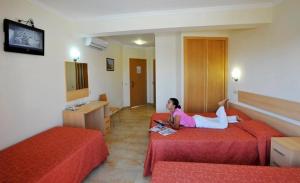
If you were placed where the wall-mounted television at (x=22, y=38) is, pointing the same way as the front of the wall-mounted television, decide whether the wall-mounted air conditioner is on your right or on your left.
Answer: on your left

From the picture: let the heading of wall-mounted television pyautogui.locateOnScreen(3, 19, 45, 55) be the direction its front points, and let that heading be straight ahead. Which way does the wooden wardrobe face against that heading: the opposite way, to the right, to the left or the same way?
to the right

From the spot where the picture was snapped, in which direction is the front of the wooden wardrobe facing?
facing the viewer

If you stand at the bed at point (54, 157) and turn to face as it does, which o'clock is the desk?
The desk is roughly at 11 o'clock from the bed.

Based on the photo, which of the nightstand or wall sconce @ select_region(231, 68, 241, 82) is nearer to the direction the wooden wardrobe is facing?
the nightstand

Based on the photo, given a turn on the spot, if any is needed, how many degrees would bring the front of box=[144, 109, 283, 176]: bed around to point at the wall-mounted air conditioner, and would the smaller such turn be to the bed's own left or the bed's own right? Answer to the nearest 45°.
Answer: approximately 45° to the bed's own right

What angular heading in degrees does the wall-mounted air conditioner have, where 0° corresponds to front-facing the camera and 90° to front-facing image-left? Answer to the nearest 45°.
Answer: approximately 315°

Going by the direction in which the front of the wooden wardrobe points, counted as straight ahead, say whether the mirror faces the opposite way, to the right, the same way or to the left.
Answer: to the left

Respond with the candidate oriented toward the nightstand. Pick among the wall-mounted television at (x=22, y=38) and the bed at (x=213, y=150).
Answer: the wall-mounted television

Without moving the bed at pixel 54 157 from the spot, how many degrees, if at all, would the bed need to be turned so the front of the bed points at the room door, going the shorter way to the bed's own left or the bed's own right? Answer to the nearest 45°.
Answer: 0° — it already faces it

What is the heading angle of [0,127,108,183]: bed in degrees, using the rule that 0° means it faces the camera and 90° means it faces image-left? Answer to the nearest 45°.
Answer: approximately 225°

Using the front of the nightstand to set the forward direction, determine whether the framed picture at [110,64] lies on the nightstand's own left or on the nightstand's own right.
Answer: on the nightstand's own right

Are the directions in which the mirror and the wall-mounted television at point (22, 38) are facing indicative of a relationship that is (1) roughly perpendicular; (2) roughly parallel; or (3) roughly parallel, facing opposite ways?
roughly parallel

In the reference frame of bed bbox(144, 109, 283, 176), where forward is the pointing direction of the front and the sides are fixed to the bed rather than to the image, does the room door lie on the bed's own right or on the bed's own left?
on the bed's own right

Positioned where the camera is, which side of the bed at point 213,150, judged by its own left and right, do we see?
left
